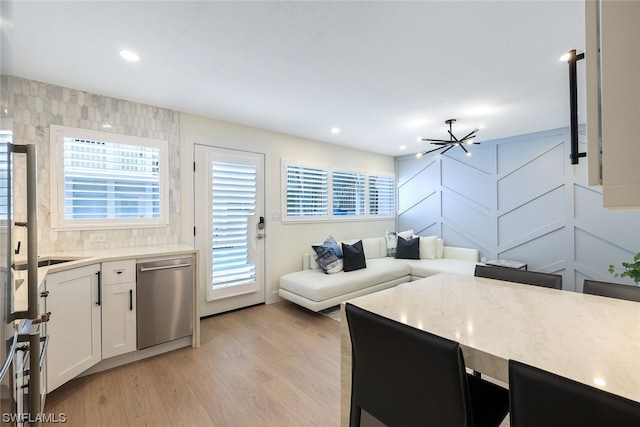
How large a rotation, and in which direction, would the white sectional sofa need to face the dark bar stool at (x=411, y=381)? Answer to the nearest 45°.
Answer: approximately 45° to its right

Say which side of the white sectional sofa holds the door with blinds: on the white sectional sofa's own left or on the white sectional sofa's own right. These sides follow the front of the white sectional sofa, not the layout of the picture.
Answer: on the white sectional sofa's own right

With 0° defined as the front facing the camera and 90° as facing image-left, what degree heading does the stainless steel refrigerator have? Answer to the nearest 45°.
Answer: approximately 270°

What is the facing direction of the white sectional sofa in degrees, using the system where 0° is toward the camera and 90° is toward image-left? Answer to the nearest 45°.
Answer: approximately 315°

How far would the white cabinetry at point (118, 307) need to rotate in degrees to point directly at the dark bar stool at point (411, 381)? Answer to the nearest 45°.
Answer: approximately 45° to its right

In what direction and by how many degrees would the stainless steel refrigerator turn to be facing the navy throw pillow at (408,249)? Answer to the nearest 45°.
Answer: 0° — it already faces it
